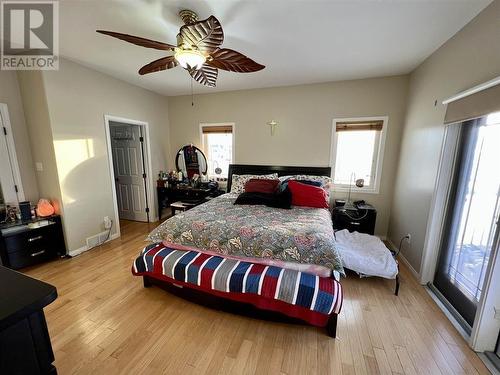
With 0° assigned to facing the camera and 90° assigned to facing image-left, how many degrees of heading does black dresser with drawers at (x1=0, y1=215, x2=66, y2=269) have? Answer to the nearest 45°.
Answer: approximately 315°

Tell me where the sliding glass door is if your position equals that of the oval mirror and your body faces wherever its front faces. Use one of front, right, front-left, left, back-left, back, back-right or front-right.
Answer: front-left

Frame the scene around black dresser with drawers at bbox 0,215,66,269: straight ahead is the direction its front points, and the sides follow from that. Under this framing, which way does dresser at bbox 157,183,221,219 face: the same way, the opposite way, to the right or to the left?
to the right

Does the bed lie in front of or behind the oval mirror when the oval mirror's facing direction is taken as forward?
in front

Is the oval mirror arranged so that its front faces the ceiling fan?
yes

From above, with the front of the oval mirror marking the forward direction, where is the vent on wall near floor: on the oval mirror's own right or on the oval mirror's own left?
on the oval mirror's own right

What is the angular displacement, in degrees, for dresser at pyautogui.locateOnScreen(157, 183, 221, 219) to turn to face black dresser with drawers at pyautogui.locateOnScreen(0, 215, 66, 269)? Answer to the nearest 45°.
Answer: approximately 45° to its right

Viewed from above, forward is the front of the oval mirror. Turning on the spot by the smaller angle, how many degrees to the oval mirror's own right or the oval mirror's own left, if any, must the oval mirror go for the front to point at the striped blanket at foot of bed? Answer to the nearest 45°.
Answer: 0° — it already faces it

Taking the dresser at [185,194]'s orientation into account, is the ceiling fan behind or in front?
in front

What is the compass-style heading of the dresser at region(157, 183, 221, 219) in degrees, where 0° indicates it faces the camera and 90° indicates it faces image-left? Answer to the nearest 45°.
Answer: approximately 0°

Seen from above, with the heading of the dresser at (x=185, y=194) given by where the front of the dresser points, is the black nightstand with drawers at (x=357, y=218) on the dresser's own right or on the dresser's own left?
on the dresser's own left
